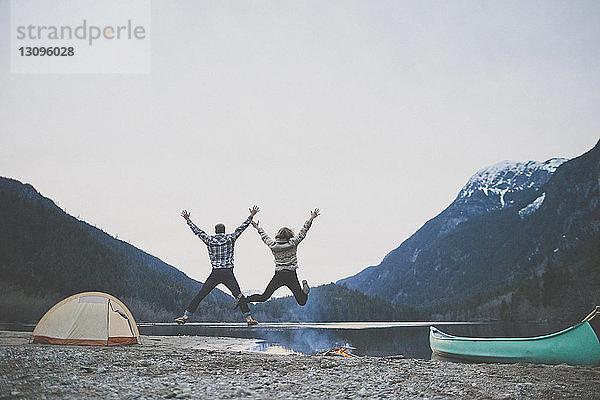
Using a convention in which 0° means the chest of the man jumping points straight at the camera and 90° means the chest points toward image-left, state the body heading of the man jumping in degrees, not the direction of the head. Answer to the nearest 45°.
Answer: approximately 180°

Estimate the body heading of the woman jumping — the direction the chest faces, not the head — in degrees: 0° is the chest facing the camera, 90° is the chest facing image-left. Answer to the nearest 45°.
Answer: approximately 180°
